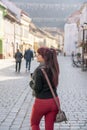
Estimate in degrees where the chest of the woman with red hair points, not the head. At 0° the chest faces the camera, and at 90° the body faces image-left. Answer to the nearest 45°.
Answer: approximately 135°
